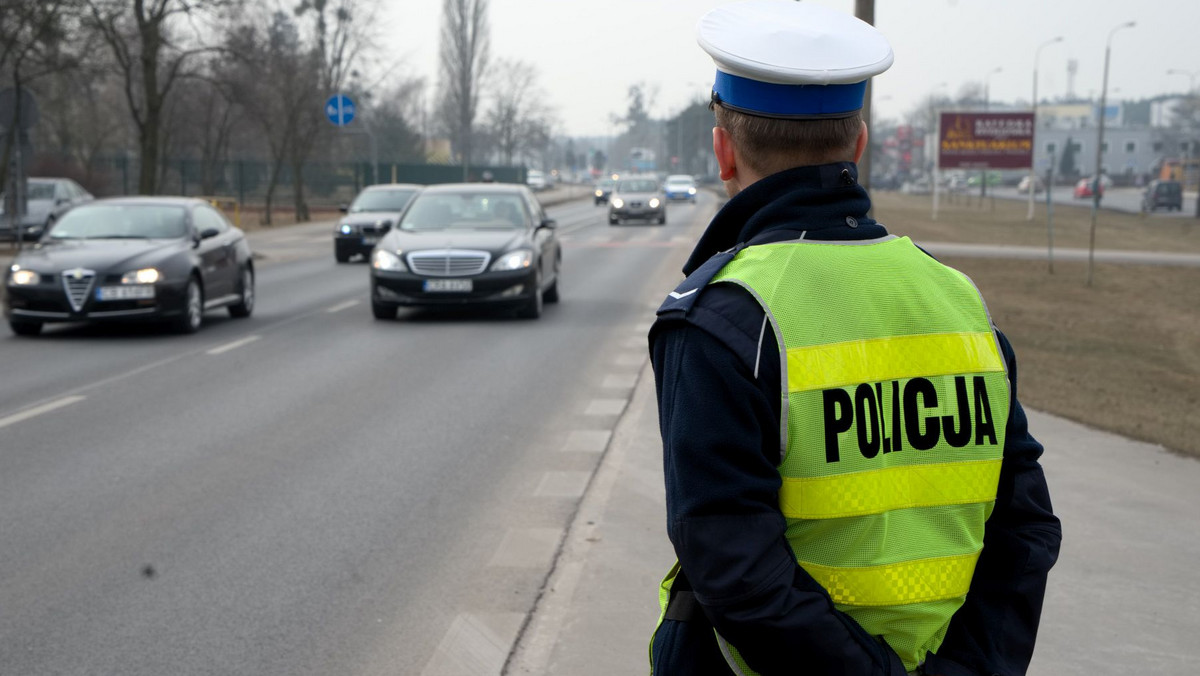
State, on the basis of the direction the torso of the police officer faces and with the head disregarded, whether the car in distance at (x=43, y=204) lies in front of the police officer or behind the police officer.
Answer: in front

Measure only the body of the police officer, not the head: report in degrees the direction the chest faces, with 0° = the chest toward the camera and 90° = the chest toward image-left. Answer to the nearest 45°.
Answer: approximately 135°

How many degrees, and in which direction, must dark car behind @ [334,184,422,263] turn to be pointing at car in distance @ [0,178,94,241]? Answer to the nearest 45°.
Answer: approximately 90° to its right

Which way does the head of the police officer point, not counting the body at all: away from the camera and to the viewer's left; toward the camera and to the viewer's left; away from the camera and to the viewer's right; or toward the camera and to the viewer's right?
away from the camera and to the viewer's left

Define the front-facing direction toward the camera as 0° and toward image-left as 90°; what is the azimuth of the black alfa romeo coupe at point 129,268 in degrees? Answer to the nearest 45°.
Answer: approximately 45°

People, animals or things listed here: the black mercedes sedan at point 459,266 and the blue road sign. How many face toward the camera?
2

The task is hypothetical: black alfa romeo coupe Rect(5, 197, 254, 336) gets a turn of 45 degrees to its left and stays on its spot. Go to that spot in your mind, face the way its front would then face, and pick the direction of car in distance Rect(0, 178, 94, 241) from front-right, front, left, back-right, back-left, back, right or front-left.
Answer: back

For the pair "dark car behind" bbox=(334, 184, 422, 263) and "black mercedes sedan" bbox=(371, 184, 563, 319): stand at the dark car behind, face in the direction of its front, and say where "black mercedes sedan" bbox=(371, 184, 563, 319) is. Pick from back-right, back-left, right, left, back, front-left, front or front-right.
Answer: front-left

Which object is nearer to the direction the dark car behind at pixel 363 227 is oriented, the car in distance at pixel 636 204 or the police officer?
the police officer
